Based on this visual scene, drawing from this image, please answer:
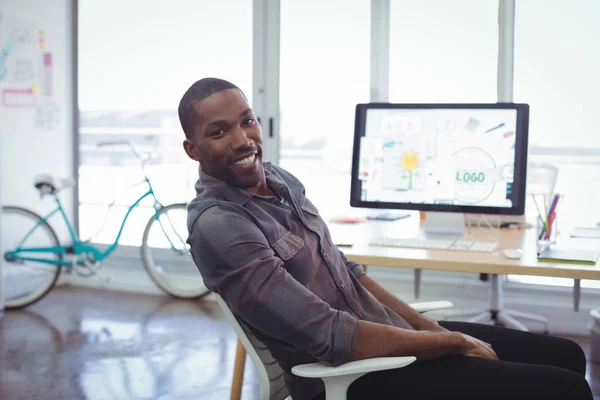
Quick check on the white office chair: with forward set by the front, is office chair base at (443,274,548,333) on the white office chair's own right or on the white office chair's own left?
on the white office chair's own left

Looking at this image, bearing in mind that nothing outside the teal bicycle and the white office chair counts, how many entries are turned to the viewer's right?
2

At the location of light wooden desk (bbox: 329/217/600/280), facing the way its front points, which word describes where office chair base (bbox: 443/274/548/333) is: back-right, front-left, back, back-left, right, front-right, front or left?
back

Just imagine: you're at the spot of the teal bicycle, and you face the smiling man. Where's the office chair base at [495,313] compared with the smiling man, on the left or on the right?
left

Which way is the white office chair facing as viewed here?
to the viewer's right

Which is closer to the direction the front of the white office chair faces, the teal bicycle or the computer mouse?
the computer mouse

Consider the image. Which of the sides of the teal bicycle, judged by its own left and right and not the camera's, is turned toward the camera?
right

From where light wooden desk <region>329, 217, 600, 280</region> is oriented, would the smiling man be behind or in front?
in front

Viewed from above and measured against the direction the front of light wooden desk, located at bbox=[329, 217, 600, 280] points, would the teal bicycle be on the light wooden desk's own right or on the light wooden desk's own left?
on the light wooden desk's own right

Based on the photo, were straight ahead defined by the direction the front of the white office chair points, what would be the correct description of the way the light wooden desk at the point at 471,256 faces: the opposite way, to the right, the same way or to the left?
to the right

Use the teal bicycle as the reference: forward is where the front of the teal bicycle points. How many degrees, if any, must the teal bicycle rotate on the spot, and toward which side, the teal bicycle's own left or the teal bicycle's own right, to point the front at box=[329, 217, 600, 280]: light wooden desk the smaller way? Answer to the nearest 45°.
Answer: approximately 45° to the teal bicycle's own right

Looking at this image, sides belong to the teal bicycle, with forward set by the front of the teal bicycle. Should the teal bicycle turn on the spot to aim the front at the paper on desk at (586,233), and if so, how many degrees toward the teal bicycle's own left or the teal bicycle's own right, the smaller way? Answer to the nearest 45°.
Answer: approximately 45° to the teal bicycle's own right

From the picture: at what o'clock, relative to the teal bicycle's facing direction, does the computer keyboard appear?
The computer keyboard is roughly at 2 o'clock from the teal bicycle.
